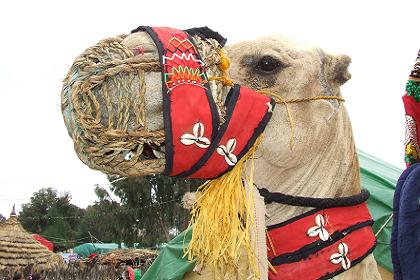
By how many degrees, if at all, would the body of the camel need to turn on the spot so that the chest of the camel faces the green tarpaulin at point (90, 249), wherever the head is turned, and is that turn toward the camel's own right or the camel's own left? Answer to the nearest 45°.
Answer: approximately 90° to the camel's own right

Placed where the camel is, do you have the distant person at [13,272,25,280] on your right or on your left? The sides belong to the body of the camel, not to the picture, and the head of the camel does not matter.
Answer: on your right

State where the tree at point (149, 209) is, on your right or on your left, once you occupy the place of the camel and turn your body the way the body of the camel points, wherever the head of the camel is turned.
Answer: on your right

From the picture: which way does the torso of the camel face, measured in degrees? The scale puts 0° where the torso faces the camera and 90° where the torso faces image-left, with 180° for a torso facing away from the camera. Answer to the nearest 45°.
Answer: approximately 90°
